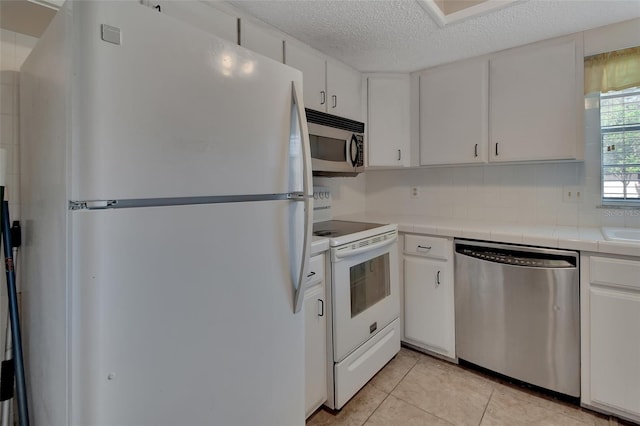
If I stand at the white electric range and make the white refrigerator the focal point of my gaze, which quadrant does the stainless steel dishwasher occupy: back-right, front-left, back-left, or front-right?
back-left

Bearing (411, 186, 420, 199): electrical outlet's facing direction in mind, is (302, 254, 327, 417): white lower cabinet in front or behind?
in front

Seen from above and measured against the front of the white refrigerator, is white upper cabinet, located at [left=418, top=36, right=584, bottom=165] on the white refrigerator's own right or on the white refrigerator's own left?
on the white refrigerator's own left

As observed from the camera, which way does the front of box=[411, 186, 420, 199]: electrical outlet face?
facing the viewer

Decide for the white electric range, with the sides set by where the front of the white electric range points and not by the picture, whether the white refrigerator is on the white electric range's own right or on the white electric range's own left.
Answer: on the white electric range's own right

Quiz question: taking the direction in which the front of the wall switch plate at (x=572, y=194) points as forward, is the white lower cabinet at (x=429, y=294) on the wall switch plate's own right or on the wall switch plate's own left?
on the wall switch plate's own right

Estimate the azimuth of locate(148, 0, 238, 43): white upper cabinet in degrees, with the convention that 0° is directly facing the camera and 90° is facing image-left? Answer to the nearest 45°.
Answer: approximately 315°

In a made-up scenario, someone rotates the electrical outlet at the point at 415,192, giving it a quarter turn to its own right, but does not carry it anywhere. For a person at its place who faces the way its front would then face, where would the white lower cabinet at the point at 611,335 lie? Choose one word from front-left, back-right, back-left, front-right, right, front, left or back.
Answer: back-left

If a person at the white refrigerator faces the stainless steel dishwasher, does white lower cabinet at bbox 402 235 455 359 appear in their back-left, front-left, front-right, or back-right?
front-left

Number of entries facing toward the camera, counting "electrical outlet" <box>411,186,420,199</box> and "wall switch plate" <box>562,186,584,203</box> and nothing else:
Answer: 2

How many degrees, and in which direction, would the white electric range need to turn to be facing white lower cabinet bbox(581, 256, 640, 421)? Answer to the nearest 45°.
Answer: approximately 45° to its left

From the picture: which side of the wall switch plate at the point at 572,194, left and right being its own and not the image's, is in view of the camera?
front

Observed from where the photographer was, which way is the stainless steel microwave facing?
facing the viewer and to the right of the viewer
